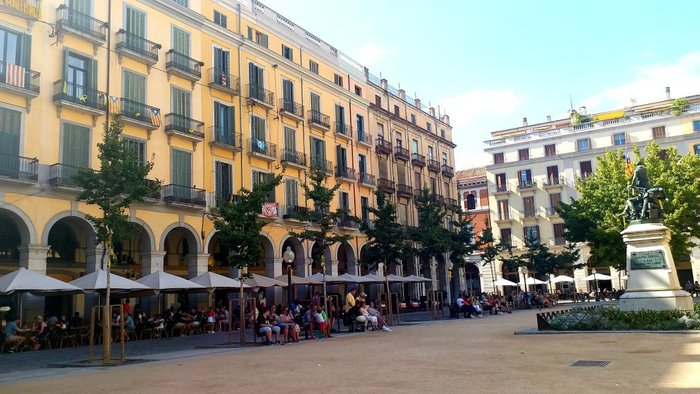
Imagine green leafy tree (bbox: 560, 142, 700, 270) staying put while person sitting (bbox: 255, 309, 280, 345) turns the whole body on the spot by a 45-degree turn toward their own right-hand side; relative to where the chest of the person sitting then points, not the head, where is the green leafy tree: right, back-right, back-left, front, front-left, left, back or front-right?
back-left

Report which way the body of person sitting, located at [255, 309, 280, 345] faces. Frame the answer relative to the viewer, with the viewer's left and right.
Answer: facing the viewer and to the right of the viewer

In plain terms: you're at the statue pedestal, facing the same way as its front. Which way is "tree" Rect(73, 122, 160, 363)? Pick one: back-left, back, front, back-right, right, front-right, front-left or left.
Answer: front-right

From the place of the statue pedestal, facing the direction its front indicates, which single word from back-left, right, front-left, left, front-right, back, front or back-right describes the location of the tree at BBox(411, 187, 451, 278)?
back-right

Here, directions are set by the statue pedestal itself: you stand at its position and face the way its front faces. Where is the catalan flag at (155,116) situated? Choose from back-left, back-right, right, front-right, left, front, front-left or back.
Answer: right

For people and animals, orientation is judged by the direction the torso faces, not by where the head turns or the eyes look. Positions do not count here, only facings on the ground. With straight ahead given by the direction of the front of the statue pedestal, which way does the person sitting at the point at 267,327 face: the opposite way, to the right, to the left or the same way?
to the left

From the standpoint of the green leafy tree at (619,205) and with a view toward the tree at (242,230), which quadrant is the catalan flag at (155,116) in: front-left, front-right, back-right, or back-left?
front-right

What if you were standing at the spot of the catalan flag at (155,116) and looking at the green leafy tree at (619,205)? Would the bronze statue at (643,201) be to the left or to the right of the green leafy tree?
right

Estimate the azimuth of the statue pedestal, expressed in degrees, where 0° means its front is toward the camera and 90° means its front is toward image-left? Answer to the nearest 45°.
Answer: approximately 0°

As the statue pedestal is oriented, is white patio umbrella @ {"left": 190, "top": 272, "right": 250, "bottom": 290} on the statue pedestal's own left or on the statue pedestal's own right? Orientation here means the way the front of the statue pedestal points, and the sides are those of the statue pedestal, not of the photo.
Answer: on the statue pedestal's own right

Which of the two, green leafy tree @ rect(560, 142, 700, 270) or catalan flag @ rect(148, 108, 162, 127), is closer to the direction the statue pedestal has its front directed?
the catalan flag

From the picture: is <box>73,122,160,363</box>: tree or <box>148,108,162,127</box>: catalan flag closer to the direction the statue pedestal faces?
the tree
